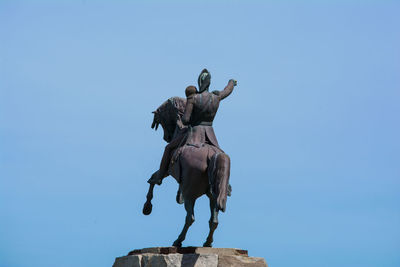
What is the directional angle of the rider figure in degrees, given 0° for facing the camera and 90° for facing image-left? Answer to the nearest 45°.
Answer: approximately 135°

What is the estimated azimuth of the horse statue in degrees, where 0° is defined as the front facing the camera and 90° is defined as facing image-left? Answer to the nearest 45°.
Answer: approximately 135°
